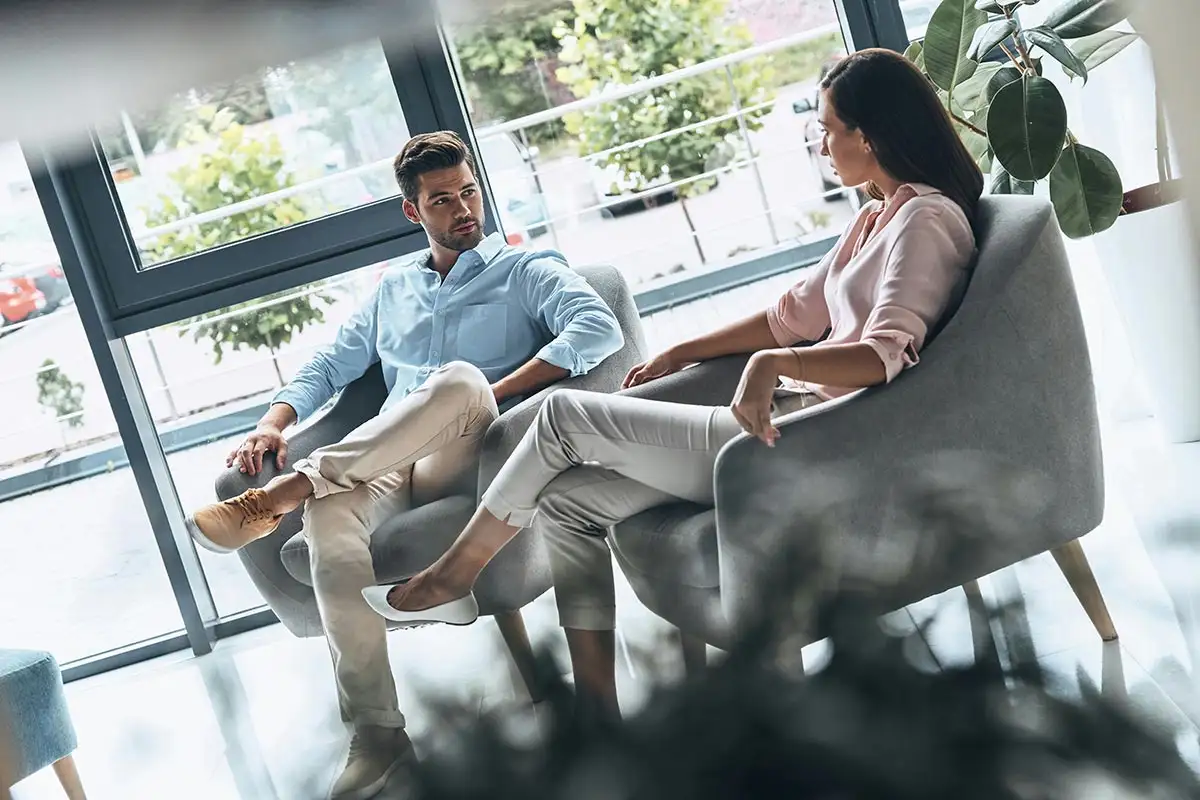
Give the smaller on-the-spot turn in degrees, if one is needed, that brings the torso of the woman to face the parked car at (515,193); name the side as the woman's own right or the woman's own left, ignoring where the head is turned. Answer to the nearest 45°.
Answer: approximately 90° to the woman's own right

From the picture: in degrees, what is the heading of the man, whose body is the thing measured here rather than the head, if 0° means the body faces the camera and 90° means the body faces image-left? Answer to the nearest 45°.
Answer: approximately 45°

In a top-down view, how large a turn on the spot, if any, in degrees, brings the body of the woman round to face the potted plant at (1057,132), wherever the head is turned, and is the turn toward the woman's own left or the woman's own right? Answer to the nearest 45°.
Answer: approximately 135° to the woman's own right

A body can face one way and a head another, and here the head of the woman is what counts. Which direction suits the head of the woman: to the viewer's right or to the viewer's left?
to the viewer's left

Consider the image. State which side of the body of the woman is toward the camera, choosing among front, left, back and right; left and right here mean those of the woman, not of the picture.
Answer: left

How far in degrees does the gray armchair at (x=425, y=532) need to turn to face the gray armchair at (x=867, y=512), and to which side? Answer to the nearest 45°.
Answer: approximately 45° to its left

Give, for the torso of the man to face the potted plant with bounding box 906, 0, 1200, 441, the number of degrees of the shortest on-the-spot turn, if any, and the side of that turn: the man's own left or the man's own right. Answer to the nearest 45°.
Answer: approximately 135° to the man's own left

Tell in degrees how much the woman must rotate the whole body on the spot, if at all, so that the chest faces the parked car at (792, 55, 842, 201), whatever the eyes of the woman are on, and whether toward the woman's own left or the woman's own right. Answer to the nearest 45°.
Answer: approximately 90° to the woman's own right

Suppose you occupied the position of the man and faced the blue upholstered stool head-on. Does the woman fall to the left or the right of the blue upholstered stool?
left
